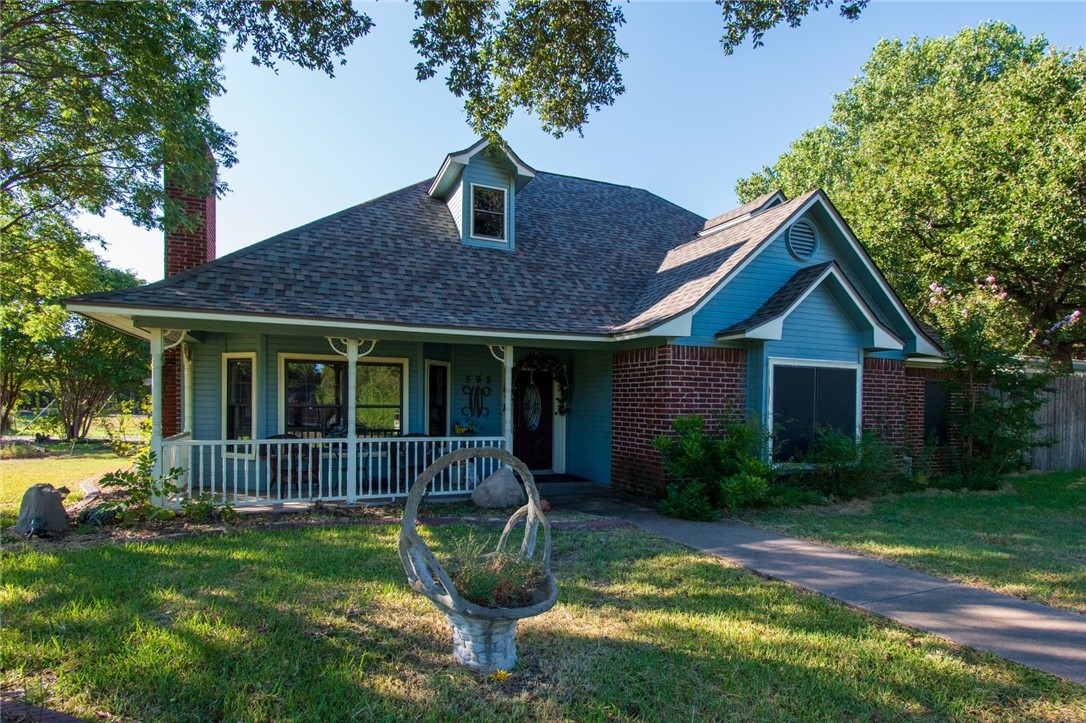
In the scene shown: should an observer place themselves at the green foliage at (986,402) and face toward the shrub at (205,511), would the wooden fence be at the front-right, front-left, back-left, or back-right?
back-right

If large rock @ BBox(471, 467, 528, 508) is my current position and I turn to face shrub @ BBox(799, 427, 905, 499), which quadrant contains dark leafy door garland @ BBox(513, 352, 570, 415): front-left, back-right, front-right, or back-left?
front-left

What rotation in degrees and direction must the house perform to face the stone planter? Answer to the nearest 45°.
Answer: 0° — it already faces it

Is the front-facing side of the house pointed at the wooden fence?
no

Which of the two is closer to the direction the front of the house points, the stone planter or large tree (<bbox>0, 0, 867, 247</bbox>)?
the stone planter

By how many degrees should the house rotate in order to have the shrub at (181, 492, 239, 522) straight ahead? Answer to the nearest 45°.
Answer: approximately 45° to its right

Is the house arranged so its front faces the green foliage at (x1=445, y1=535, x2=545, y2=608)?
yes

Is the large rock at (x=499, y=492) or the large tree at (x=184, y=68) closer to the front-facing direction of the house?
the large rock

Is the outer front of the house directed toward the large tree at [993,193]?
no

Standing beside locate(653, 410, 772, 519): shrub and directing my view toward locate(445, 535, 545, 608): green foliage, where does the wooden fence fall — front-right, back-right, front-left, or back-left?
back-left

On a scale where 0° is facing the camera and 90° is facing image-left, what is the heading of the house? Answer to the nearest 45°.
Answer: approximately 0°

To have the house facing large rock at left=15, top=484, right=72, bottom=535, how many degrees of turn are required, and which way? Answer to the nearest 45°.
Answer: approximately 45° to its right

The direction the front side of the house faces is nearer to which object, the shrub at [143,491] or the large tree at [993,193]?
the shrub
